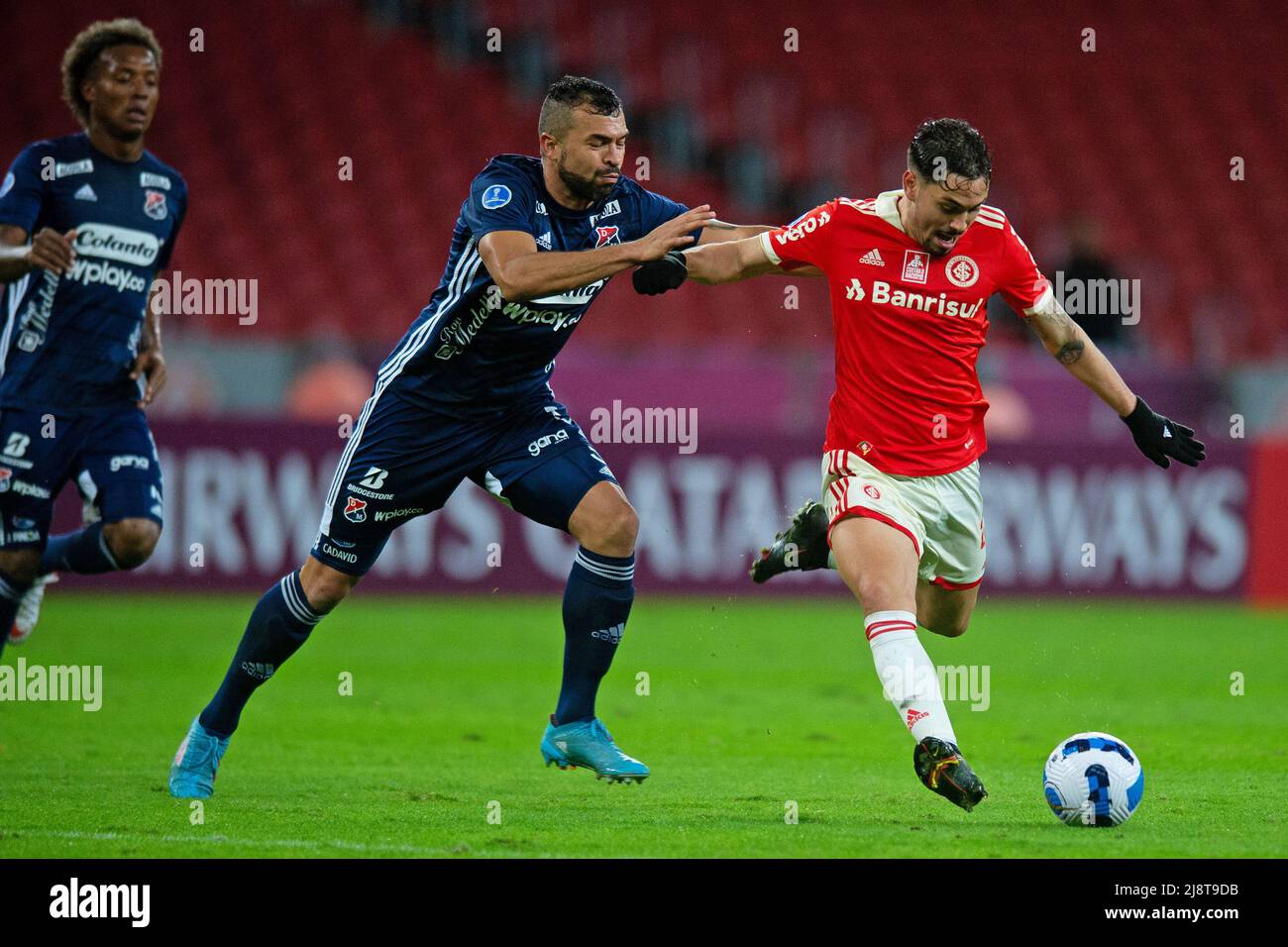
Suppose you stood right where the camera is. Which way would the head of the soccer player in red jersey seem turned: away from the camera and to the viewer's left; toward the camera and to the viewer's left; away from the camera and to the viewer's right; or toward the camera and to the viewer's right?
toward the camera and to the viewer's right

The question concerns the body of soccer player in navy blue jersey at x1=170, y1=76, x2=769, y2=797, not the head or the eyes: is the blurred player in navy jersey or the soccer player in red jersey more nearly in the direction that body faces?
the soccer player in red jersey

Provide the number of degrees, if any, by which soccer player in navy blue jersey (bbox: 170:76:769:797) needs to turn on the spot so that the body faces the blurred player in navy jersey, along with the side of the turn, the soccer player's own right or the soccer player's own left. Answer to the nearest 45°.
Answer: approximately 180°

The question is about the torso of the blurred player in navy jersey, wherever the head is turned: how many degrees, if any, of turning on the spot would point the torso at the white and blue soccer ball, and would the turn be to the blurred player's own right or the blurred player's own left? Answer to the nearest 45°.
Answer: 0° — they already face it

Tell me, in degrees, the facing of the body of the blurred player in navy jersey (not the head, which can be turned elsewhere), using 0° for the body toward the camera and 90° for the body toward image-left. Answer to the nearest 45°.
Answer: approximately 315°

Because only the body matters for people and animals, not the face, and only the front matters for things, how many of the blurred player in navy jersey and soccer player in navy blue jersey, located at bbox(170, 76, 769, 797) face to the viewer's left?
0

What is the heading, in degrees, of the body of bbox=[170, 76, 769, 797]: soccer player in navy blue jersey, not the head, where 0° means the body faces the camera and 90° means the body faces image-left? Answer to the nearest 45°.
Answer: approximately 315°

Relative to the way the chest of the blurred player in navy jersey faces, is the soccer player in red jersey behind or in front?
in front

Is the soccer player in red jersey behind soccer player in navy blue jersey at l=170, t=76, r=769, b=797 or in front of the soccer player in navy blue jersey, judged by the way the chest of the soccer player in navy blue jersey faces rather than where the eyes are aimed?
in front

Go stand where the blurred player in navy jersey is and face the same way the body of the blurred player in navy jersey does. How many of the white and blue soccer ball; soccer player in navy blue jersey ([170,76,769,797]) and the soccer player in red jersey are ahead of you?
3
